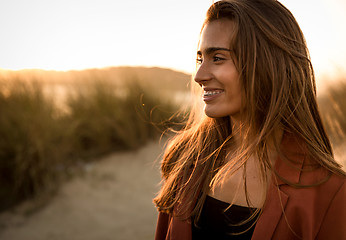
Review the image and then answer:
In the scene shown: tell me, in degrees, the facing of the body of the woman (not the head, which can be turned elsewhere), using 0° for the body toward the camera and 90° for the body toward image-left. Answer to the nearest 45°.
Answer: approximately 45°

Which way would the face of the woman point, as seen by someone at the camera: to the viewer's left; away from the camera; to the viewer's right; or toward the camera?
to the viewer's left
